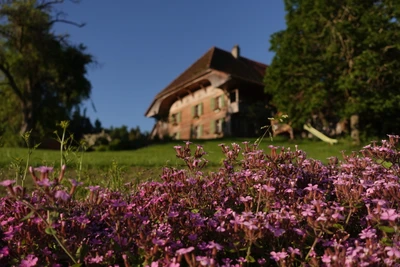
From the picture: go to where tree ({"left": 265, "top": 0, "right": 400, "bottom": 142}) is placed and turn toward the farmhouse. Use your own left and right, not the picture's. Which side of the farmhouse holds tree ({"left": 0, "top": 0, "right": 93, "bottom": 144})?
left

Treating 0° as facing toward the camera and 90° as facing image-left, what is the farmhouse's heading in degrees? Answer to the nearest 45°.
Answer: approximately 45°

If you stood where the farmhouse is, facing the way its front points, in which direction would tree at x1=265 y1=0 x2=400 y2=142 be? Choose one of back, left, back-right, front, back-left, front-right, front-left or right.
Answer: left

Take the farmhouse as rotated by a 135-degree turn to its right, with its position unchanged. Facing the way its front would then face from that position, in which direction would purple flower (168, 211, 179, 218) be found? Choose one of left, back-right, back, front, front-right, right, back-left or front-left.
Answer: back

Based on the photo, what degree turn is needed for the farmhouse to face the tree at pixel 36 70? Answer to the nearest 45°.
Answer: approximately 45° to its right
